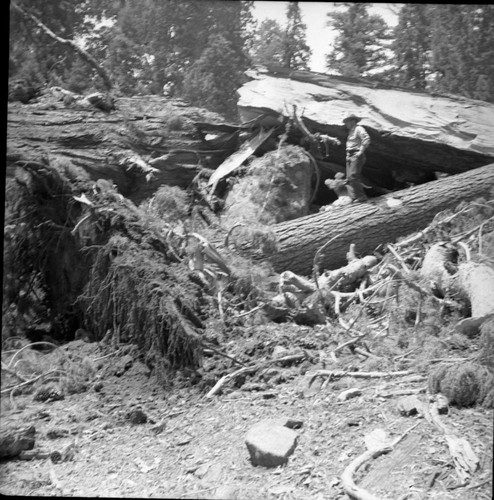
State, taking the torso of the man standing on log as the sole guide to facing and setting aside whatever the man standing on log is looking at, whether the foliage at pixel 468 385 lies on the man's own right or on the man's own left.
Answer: on the man's own left

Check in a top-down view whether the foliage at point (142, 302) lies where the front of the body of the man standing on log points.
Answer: yes

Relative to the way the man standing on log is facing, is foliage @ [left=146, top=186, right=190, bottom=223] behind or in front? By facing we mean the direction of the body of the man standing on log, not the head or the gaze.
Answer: in front

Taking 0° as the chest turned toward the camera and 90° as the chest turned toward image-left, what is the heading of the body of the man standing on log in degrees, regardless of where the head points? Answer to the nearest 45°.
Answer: approximately 45°

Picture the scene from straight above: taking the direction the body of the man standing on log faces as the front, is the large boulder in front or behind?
in front

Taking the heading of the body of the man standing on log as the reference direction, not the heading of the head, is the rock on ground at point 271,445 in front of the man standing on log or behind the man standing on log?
in front
